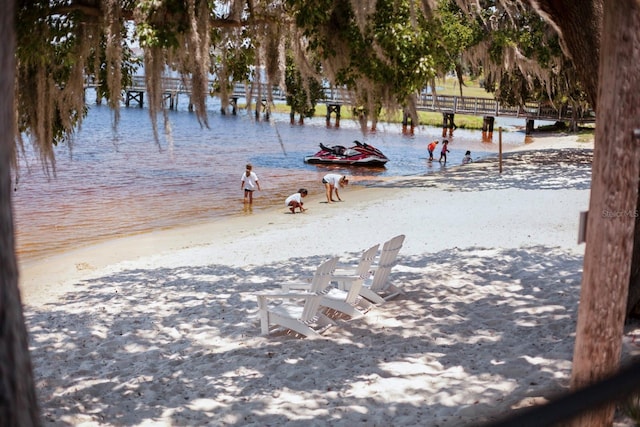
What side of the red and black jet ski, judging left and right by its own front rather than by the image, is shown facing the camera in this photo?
right

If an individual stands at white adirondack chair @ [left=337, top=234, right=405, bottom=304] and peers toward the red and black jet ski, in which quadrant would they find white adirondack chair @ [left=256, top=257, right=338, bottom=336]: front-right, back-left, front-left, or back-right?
back-left

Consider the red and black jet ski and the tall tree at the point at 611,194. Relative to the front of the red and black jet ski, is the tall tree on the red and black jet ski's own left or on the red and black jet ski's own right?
on the red and black jet ski's own right

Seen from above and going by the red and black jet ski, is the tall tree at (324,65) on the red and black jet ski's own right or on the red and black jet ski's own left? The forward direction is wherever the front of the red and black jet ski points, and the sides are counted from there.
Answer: on the red and black jet ski's own right

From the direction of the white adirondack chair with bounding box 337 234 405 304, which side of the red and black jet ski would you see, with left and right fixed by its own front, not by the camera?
right

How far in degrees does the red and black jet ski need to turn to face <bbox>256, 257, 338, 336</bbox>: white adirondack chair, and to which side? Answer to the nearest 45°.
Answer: approximately 90° to its right

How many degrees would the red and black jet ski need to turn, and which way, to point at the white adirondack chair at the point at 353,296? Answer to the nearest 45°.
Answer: approximately 90° to its right
